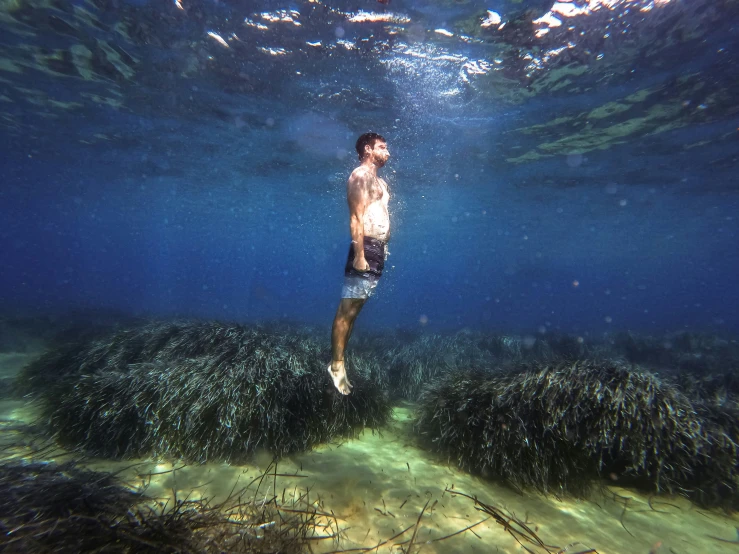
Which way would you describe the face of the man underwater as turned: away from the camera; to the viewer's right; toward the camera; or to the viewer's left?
to the viewer's right

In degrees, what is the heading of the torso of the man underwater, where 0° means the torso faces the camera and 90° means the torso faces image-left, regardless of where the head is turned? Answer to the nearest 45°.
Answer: approximately 270°

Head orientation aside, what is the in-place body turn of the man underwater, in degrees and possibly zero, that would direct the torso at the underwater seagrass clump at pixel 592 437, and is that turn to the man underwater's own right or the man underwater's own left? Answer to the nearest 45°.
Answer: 0° — they already face it
